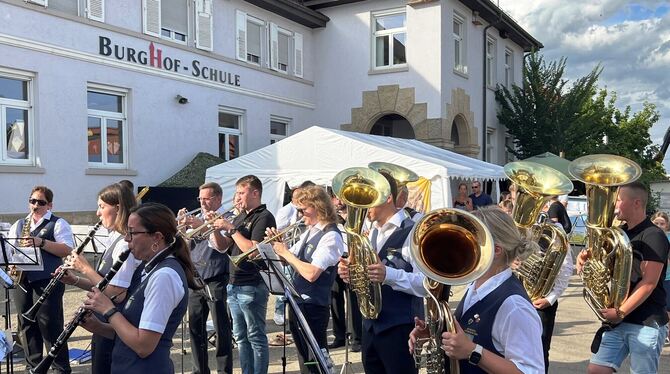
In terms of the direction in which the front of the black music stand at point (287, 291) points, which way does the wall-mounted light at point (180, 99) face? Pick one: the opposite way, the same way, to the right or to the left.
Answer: to the right

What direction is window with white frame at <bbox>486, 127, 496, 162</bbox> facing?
to the viewer's right
